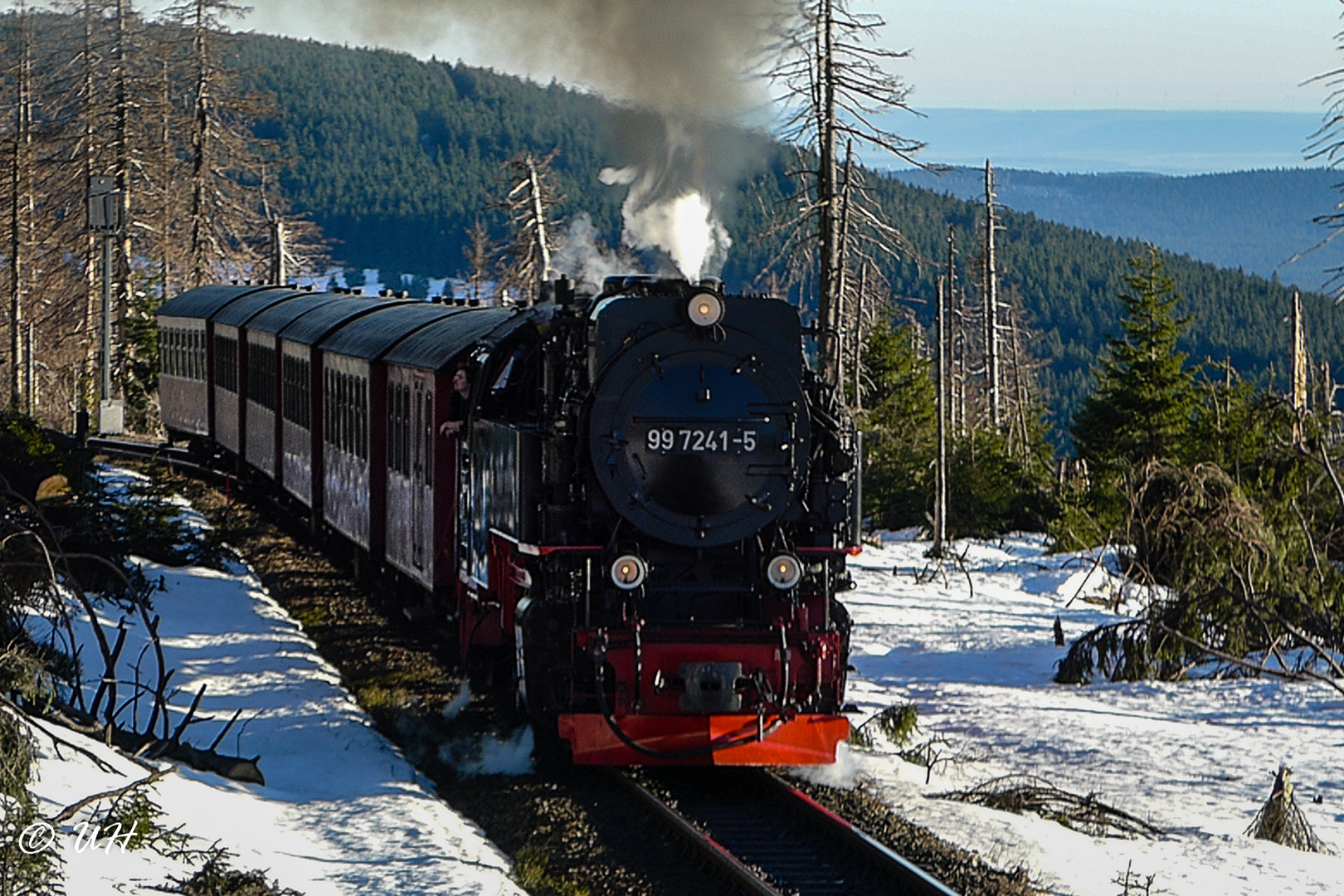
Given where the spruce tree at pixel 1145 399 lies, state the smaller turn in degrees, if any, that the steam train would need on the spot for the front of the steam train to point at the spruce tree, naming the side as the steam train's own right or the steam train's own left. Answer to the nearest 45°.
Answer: approximately 135° to the steam train's own left

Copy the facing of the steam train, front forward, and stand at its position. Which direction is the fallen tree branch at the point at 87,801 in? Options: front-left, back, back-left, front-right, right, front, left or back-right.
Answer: front-right

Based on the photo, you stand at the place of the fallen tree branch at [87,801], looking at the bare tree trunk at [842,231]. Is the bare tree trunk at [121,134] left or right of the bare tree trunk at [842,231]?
left

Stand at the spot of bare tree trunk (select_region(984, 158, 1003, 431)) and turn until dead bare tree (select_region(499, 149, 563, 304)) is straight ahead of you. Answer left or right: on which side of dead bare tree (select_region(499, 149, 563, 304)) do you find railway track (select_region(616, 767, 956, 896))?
left

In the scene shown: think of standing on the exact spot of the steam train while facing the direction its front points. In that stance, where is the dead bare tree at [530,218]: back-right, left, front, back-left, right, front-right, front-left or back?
back

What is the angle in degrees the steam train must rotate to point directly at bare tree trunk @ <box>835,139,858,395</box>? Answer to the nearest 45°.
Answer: approximately 180°

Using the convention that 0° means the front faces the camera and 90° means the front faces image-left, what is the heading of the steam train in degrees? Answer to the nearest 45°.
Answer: approximately 0°

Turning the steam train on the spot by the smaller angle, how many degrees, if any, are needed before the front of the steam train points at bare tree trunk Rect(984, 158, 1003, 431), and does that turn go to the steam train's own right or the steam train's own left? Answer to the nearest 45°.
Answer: approximately 180°

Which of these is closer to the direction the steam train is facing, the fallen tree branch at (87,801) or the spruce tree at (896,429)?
the fallen tree branch

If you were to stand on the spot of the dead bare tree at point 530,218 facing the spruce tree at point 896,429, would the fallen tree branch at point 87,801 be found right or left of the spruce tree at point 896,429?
right
